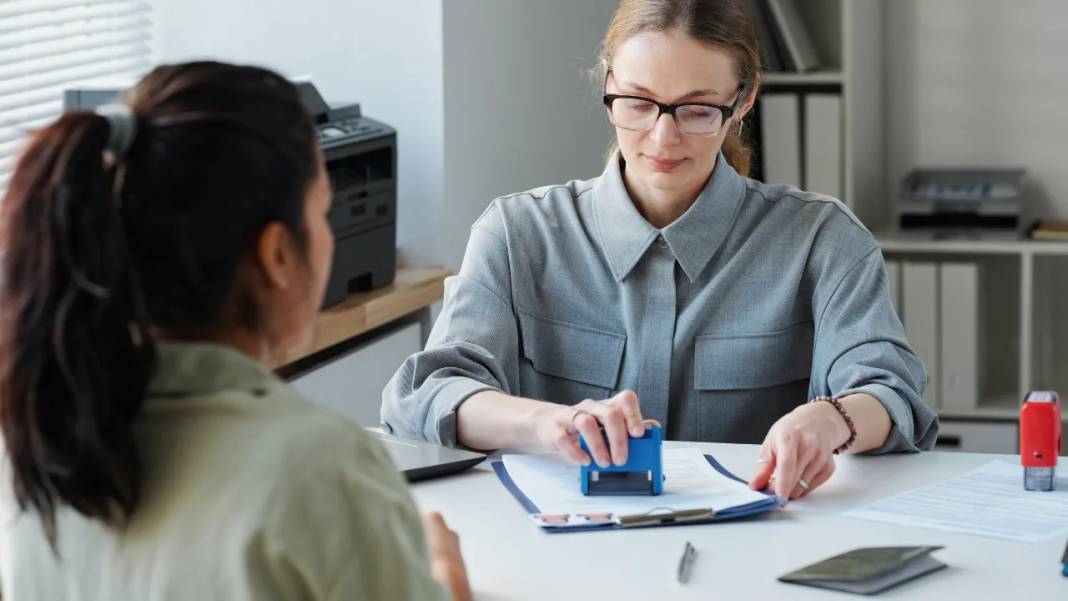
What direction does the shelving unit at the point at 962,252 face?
toward the camera

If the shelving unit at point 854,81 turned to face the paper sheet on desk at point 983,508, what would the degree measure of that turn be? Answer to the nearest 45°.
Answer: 0° — it already faces it

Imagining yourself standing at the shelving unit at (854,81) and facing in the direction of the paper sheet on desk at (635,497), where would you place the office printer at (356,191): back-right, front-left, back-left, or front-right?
front-right

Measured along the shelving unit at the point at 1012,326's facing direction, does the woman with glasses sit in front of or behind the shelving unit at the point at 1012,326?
in front

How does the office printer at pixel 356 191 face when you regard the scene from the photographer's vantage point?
facing the viewer and to the right of the viewer

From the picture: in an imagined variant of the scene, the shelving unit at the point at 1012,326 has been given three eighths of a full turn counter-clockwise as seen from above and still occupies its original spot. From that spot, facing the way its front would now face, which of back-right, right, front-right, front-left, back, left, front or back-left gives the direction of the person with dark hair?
back-right

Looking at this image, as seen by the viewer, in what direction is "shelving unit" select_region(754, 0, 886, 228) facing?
toward the camera

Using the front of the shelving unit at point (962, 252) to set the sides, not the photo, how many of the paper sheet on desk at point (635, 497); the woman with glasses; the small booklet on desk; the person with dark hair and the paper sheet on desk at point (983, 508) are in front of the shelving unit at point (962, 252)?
5

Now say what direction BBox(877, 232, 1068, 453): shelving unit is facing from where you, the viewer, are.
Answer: facing the viewer

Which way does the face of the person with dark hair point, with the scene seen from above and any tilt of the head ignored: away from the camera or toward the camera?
away from the camera
